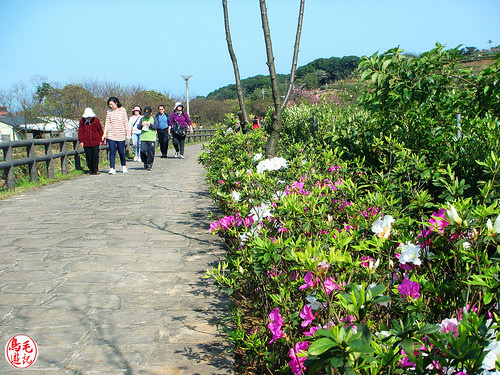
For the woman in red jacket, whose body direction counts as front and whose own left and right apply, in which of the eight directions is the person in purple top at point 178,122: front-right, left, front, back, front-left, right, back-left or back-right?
back-left

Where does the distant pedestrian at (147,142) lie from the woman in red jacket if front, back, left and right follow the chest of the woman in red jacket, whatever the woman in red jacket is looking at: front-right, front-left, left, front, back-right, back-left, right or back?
back-left

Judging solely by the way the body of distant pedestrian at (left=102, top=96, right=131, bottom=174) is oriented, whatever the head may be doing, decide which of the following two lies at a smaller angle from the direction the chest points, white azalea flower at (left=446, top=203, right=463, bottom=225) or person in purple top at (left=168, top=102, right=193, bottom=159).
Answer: the white azalea flower

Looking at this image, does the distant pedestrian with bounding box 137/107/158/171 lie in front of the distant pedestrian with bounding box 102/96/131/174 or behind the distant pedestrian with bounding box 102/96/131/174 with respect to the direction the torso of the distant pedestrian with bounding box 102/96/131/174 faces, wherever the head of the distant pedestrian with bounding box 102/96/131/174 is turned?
behind

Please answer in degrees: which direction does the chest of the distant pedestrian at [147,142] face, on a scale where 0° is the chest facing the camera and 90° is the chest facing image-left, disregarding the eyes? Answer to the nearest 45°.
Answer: approximately 0°

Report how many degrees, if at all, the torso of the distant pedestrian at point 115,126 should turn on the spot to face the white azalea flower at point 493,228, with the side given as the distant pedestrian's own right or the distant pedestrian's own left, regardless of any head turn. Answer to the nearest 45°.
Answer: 0° — they already face it
